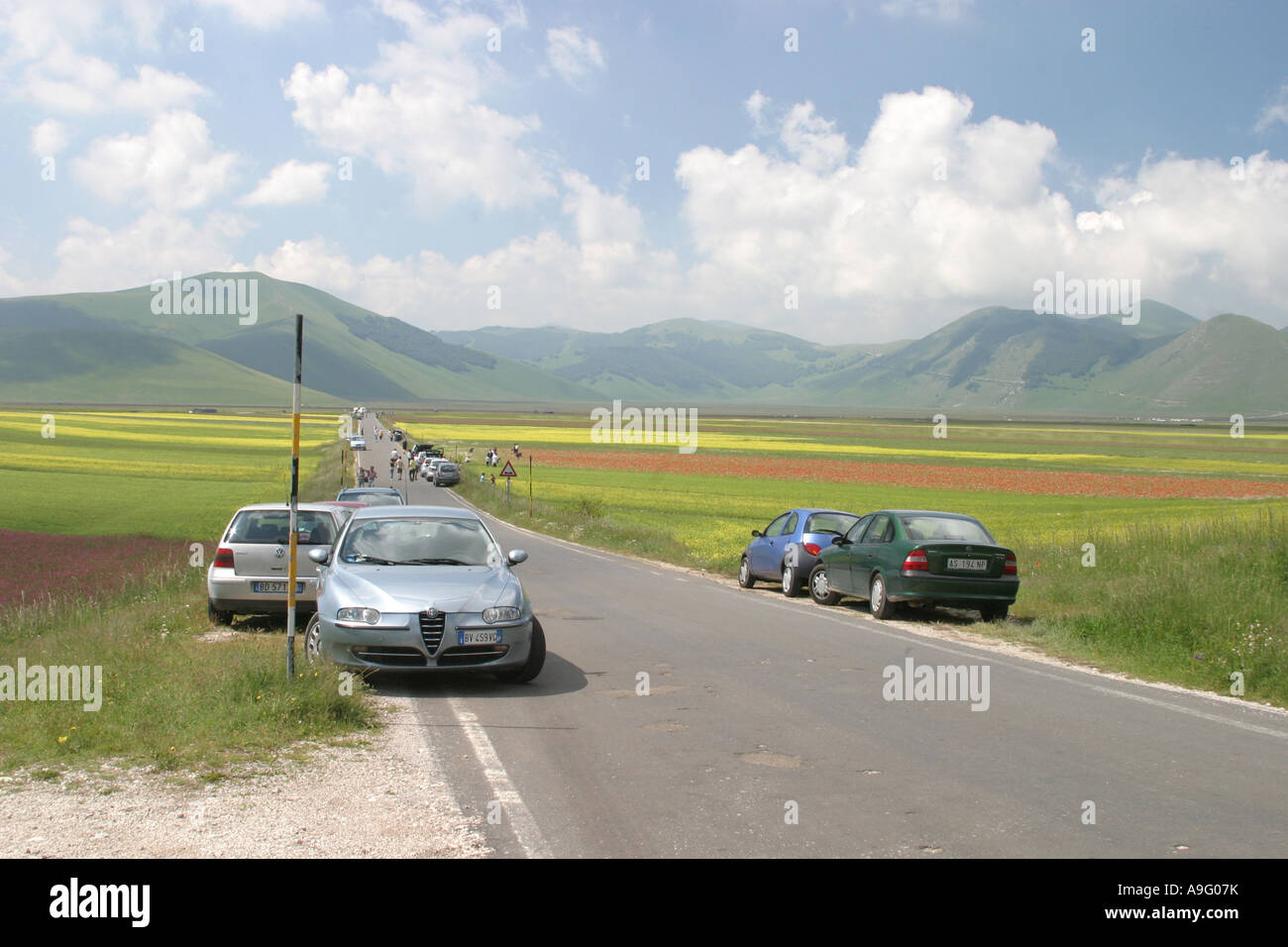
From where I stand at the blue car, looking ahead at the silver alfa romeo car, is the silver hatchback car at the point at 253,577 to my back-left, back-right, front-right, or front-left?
front-right

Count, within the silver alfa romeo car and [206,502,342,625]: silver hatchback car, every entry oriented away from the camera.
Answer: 1

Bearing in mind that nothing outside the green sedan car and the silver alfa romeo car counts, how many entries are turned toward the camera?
1

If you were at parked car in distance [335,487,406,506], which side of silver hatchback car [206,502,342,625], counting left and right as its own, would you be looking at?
front

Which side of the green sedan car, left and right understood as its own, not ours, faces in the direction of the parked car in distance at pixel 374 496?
front

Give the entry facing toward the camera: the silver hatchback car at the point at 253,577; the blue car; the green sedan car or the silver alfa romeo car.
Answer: the silver alfa romeo car

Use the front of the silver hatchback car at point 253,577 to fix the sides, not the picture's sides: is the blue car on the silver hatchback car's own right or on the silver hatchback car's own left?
on the silver hatchback car's own right

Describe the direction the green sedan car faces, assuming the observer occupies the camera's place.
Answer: facing away from the viewer and to the left of the viewer

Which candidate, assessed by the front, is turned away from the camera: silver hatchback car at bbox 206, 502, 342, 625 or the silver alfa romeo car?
the silver hatchback car

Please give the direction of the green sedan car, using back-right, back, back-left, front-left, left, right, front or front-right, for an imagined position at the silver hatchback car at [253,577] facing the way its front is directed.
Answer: right

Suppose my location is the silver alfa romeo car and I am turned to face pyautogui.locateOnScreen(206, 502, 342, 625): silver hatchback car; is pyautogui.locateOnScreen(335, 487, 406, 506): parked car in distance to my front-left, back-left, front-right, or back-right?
front-right

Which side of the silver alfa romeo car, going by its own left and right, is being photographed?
front

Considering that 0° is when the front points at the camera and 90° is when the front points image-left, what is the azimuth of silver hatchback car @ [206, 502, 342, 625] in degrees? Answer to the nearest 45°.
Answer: approximately 180°

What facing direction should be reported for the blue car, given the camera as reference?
facing away from the viewer and to the left of the viewer

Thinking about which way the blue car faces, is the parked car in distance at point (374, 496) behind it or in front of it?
in front

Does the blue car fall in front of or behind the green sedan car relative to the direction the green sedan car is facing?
in front

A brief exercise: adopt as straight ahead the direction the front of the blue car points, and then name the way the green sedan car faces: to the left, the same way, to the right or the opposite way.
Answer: the same way

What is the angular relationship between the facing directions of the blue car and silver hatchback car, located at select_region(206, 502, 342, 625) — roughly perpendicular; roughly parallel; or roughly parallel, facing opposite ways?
roughly parallel

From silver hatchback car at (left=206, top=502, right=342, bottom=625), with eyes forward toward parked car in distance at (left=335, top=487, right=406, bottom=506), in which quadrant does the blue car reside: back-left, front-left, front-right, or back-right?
front-right

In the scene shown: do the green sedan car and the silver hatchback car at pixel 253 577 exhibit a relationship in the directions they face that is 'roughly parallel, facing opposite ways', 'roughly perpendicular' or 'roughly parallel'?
roughly parallel
